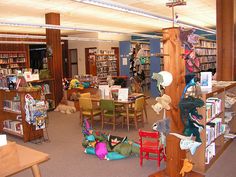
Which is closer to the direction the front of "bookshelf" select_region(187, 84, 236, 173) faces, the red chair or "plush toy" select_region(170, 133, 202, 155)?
the plush toy

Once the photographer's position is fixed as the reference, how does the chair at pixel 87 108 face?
facing away from the viewer and to the right of the viewer

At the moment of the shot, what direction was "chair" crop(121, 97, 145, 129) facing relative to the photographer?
facing away from the viewer and to the left of the viewer

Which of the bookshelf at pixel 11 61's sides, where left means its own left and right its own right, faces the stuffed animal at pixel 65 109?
front

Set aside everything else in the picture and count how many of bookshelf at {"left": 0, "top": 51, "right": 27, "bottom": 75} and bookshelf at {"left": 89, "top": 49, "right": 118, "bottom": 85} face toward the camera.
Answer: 2

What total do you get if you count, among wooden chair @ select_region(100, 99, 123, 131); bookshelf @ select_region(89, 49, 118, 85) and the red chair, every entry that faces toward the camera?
1
